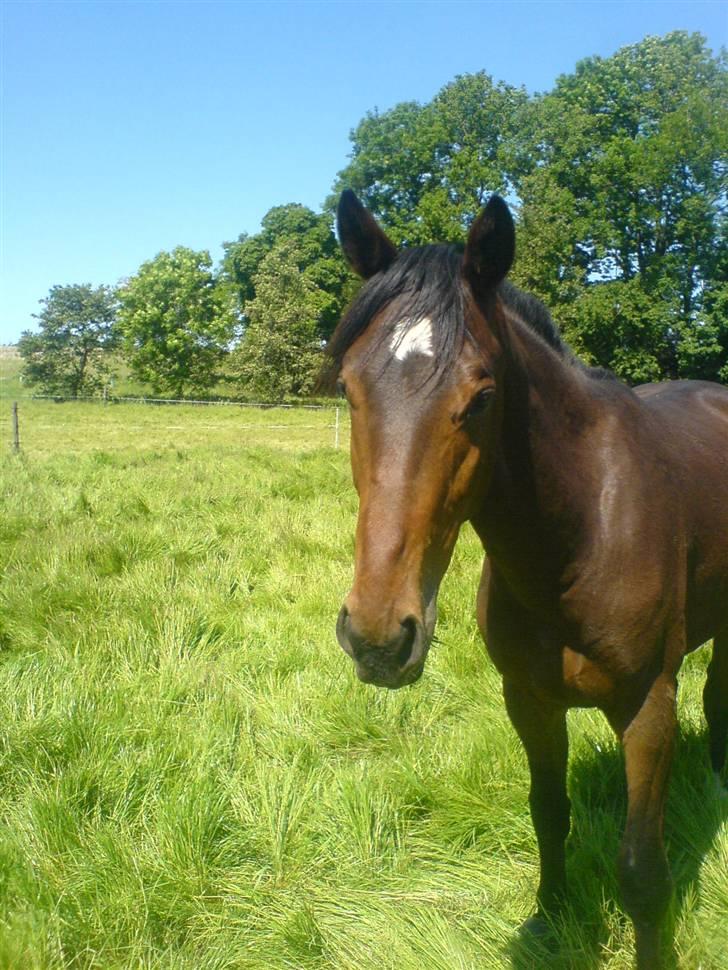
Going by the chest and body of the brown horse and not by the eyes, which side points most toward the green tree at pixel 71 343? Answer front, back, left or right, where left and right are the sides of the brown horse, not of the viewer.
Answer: right

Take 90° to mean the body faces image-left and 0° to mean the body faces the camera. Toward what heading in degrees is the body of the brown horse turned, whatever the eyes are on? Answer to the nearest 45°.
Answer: approximately 45°

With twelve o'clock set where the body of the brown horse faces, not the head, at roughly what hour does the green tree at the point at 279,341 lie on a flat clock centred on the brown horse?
The green tree is roughly at 4 o'clock from the brown horse.

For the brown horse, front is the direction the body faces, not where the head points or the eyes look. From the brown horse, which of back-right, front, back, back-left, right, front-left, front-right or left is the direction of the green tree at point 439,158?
back-right

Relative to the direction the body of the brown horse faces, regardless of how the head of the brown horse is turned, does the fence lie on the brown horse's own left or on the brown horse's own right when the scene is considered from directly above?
on the brown horse's own right

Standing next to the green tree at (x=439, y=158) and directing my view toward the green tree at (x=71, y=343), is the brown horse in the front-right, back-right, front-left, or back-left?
back-left

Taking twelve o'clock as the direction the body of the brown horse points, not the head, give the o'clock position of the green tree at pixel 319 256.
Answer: The green tree is roughly at 4 o'clock from the brown horse.
